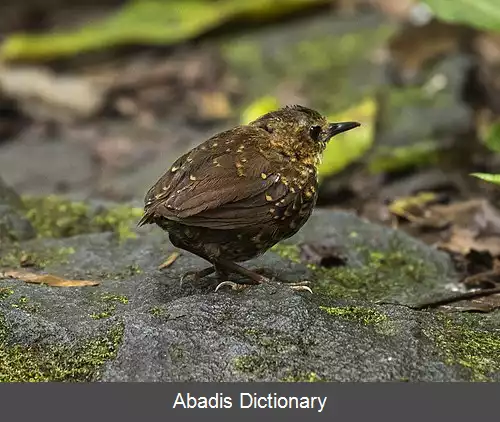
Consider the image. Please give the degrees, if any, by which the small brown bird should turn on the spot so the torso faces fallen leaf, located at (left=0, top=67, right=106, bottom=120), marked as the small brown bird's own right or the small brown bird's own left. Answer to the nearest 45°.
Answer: approximately 90° to the small brown bird's own left

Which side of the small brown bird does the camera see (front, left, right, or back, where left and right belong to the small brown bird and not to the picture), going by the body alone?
right

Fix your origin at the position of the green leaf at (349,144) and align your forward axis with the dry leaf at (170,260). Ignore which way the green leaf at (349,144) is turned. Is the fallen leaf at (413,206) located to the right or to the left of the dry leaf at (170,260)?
left

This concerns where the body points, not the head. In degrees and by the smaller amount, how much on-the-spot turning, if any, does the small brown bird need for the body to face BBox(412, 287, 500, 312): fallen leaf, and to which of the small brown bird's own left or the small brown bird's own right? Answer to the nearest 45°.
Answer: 0° — it already faces it

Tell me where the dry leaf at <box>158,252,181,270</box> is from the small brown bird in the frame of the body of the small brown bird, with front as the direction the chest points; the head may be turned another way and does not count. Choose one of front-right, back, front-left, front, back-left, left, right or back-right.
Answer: back-left

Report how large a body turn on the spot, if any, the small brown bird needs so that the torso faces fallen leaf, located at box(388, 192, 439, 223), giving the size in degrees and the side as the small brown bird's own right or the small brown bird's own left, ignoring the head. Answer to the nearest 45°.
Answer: approximately 45° to the small brown bird's own left

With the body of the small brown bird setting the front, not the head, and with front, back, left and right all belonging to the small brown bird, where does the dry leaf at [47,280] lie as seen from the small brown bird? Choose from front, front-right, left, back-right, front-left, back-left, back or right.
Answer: back

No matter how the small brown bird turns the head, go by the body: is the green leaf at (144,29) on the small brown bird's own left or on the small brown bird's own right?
on the small brown bird's own left
